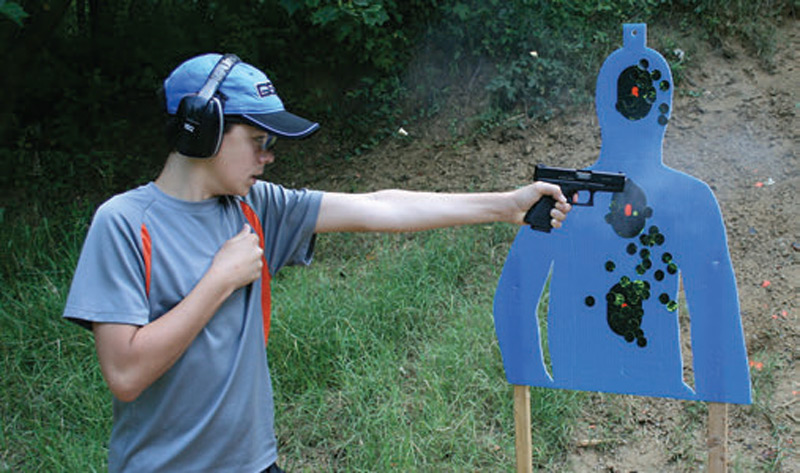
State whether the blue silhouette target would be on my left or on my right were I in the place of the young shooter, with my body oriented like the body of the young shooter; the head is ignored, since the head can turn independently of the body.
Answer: on my left

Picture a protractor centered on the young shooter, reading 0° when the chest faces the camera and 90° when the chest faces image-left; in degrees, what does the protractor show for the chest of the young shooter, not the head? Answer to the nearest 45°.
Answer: approximately 315°
